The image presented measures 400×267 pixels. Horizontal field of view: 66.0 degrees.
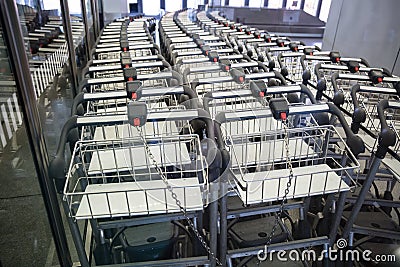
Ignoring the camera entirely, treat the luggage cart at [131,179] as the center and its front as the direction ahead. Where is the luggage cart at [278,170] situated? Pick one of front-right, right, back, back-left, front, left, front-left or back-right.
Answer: left

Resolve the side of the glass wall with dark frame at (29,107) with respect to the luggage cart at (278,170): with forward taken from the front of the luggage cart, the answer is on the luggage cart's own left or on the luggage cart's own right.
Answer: on the luggage cart's own right

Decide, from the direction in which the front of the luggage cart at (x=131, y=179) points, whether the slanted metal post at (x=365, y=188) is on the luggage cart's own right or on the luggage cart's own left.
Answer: on the luggage cart's own left

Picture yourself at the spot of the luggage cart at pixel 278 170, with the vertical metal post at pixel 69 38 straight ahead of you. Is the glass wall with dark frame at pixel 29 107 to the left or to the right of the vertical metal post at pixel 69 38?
left

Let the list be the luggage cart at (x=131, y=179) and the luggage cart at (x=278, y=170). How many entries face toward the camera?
2

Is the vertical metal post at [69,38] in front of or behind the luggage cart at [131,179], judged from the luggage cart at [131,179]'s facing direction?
behind
